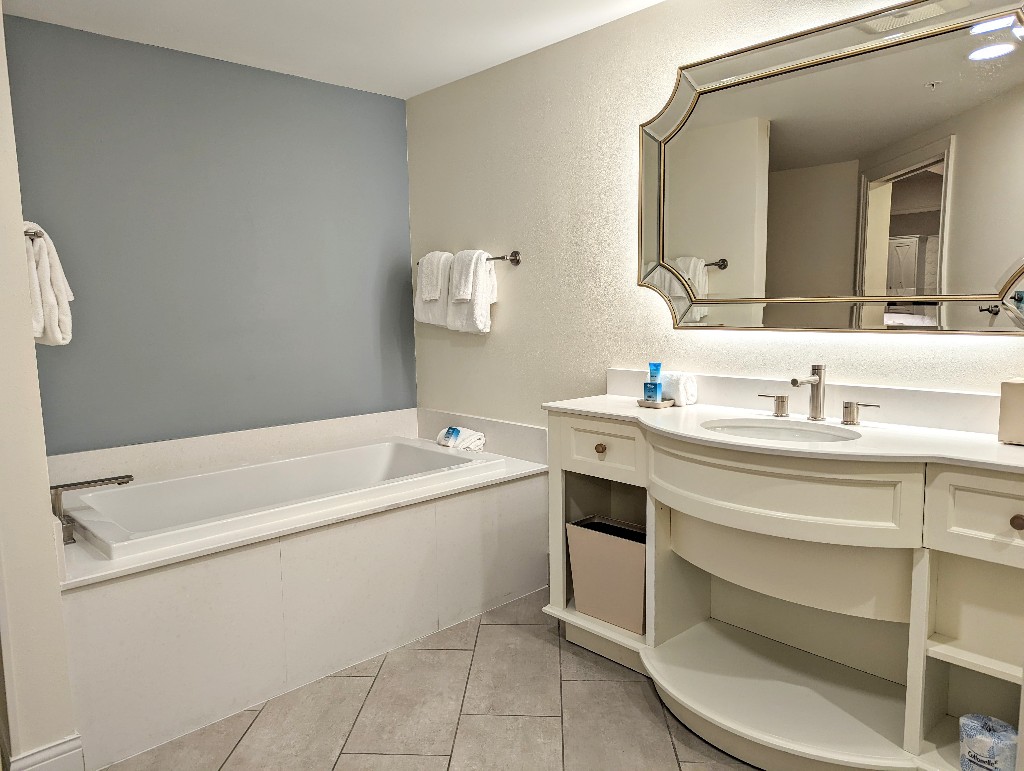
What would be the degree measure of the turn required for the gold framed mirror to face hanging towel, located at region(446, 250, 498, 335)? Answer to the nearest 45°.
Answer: approximately 45° to its right

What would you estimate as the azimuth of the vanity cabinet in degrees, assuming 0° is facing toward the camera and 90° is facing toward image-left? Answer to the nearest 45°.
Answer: approximately 45°

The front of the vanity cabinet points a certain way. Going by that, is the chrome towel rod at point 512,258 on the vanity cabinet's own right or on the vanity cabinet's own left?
on the vanity cabinet's own right

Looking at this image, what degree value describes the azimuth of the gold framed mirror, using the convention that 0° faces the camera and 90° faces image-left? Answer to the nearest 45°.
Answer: approximately 45°

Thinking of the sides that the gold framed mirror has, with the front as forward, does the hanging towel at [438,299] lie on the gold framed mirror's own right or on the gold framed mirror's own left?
on the gold framed mirror's own right

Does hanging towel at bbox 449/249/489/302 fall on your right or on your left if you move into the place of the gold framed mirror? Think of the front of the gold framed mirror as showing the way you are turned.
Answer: on your right

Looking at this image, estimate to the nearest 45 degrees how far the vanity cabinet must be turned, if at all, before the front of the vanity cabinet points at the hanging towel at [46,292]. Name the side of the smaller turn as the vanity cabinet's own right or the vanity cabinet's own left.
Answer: approximately 45° to the vanity cabinet's own right

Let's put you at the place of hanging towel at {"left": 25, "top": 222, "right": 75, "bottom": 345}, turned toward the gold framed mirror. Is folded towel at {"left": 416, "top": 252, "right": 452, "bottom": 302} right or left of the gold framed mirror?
left

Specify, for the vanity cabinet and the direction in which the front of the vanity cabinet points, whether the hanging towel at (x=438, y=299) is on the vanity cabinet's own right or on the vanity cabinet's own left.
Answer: on the vanity cabinet's own right
